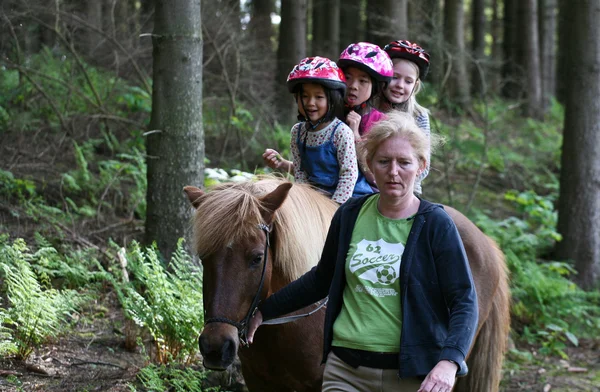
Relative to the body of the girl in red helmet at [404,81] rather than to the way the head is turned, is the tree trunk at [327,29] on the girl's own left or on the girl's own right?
on the girl's own right

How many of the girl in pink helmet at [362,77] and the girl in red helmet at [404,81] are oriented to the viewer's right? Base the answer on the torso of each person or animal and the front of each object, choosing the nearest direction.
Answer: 0

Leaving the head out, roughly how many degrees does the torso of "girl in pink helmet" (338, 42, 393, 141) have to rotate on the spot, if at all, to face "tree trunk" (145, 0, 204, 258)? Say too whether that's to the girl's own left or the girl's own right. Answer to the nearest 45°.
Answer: approximately 90° to the girl's own right

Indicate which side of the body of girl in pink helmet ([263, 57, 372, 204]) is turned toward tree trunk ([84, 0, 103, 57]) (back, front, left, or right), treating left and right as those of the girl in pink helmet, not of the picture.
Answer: right

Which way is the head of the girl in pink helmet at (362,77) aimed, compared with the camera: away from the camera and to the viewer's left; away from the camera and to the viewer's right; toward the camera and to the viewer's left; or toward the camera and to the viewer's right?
toward the camera and to the viewer's left

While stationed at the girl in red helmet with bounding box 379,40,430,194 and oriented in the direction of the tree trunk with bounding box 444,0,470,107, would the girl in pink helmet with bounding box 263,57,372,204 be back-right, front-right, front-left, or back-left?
back-left

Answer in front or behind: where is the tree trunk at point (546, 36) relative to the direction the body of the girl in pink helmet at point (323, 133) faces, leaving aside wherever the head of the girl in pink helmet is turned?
behind

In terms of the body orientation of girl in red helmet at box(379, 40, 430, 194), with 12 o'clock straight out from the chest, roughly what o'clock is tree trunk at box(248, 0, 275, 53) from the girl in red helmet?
The tree trunk is roughly at 4 o'clock from the girl in red helmet.

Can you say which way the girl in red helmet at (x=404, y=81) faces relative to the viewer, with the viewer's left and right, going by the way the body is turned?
facing the viewer and to the left of the viewer
